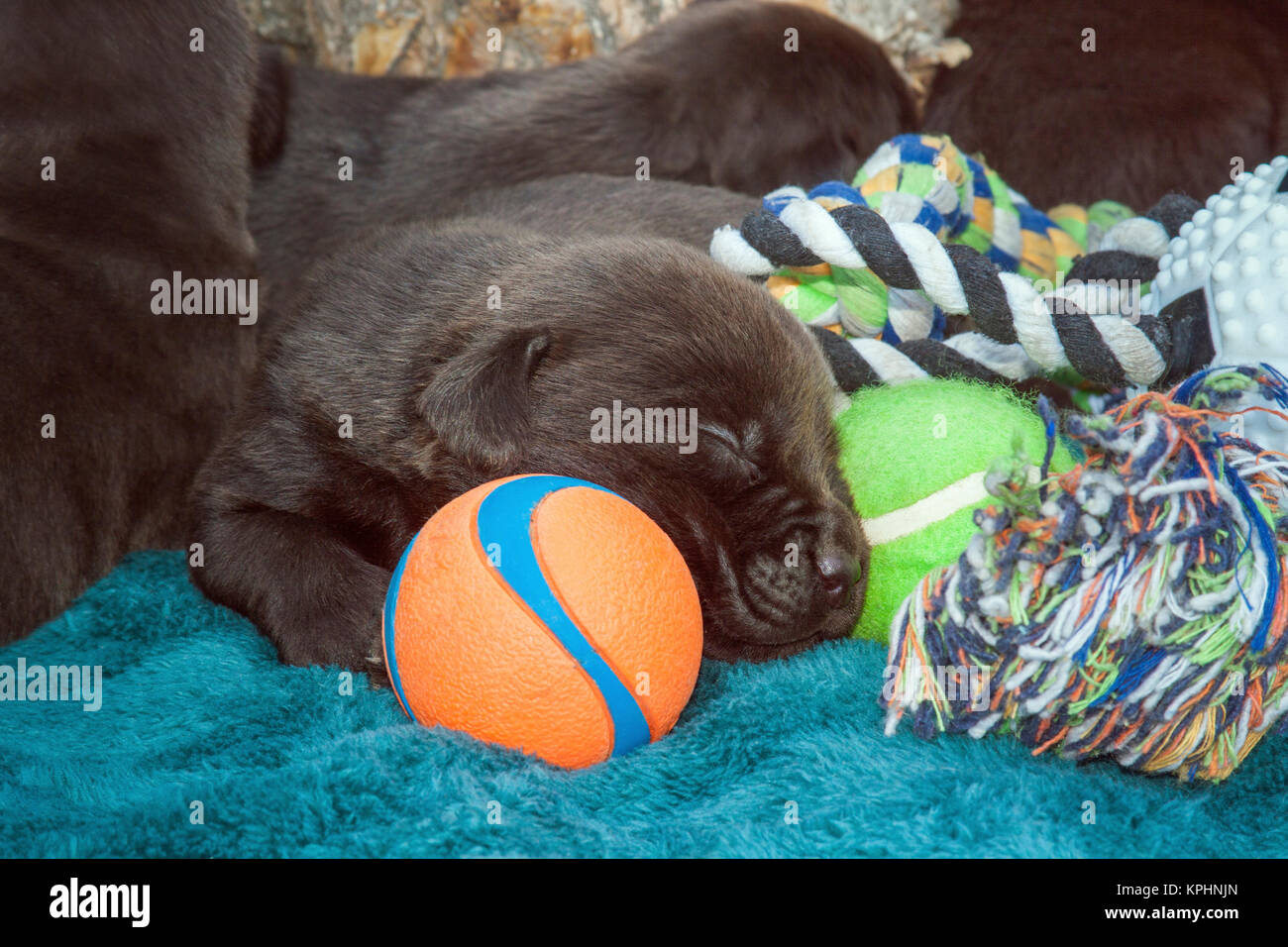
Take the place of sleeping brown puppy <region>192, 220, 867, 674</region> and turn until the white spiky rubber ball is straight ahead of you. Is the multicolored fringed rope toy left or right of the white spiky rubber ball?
right

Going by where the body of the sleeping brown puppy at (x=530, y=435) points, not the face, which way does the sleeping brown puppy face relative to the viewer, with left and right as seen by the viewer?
facing to the right of the viewer

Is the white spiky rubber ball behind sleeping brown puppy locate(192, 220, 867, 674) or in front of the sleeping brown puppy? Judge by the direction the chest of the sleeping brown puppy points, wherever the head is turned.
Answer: in front

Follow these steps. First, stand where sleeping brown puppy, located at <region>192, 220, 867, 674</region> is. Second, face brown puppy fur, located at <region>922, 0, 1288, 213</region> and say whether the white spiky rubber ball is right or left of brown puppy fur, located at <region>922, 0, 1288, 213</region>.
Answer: right

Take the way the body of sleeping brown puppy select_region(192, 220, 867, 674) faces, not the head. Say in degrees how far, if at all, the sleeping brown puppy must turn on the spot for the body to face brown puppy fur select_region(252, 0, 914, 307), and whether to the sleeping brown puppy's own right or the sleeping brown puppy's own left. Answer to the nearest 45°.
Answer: approximately 90° to the sleeping brown puppy's own left
